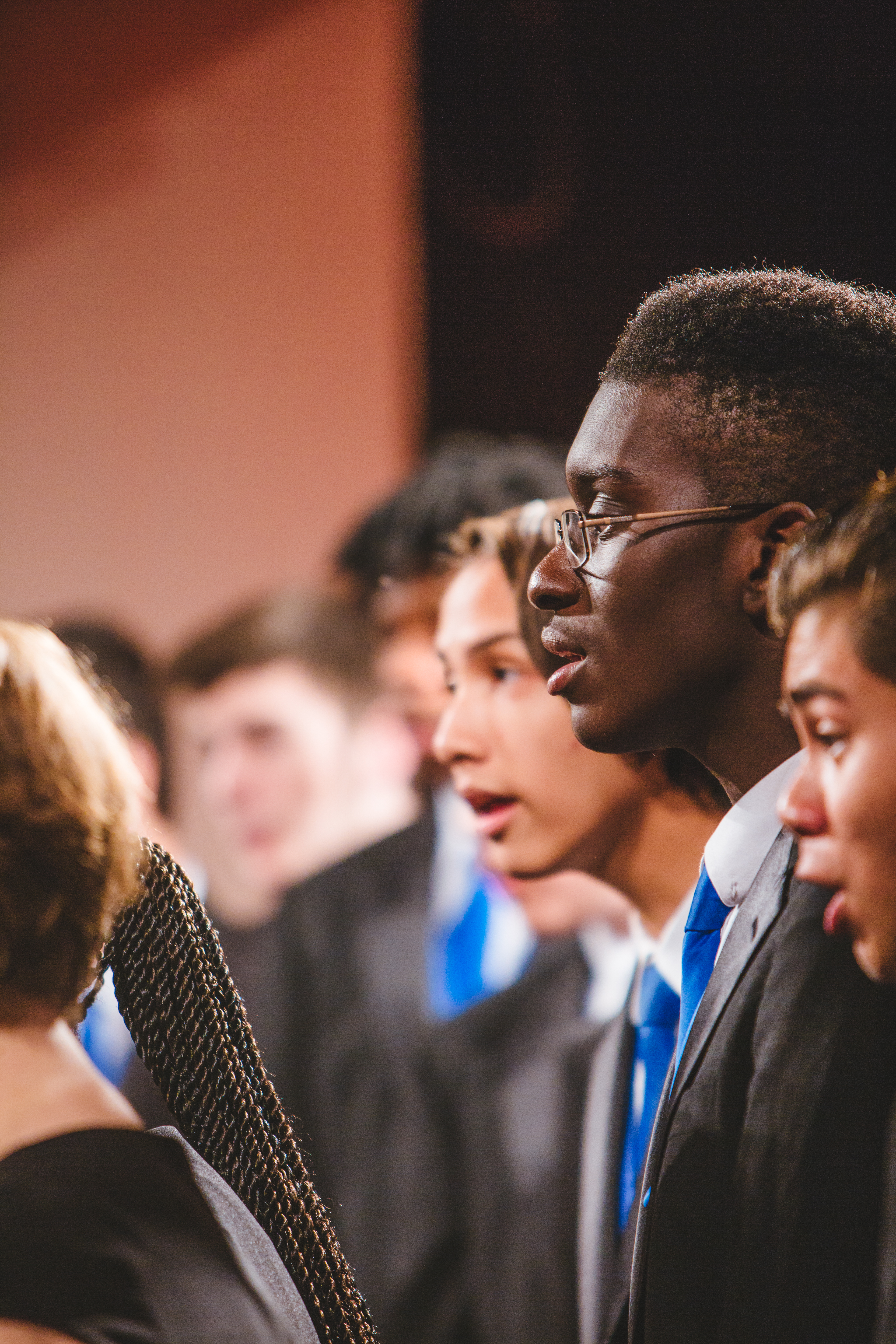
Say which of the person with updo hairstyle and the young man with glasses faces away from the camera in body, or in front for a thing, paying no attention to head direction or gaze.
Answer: the person with updo hairstyle

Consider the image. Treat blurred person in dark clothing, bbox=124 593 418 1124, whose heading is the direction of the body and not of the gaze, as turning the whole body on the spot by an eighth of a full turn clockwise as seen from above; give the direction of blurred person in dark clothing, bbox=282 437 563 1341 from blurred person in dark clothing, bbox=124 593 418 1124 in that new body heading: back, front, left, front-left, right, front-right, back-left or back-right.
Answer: left

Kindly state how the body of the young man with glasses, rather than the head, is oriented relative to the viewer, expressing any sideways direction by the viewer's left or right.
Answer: facing to the left of the viewer

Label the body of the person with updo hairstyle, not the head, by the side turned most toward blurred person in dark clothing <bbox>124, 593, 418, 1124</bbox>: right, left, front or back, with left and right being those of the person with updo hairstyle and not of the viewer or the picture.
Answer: front

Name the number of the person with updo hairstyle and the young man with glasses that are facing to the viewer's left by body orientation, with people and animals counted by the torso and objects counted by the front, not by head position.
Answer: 1

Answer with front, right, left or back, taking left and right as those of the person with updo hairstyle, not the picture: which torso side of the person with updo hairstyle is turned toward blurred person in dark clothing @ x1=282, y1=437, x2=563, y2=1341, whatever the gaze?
front

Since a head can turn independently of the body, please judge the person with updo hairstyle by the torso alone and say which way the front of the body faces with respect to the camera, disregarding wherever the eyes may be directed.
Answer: away from the camera

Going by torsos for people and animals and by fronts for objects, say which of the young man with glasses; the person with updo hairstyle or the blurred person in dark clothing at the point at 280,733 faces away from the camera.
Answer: the person with updo hairstyle

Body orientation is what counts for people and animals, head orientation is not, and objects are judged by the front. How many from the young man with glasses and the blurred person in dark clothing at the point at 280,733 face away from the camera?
0

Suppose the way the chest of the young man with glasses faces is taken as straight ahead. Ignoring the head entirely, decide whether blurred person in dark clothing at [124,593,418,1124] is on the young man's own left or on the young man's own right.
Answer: on the young man's own right

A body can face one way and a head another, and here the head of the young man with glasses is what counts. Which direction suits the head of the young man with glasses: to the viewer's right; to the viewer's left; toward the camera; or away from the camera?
to the viewer's left

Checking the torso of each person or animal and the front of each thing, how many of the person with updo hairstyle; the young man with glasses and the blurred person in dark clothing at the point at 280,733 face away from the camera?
1

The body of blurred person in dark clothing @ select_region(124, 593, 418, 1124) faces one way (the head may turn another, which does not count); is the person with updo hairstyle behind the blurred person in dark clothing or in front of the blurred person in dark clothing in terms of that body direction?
in front

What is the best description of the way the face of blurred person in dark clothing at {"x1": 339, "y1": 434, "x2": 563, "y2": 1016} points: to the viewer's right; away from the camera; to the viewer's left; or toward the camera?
to the viewer's left
